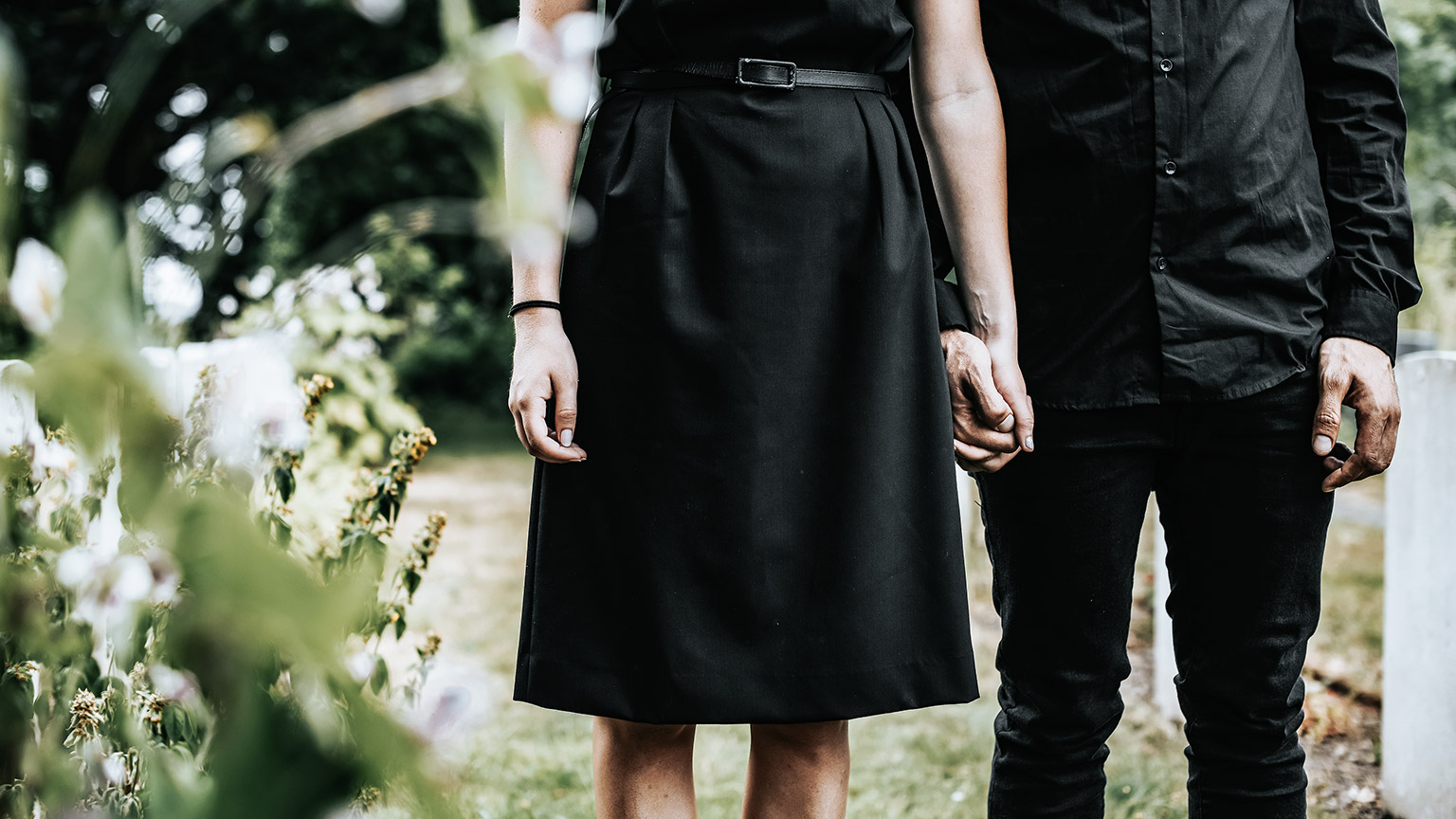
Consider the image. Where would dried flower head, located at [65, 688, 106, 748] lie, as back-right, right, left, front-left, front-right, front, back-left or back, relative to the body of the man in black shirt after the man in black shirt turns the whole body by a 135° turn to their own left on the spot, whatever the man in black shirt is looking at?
back

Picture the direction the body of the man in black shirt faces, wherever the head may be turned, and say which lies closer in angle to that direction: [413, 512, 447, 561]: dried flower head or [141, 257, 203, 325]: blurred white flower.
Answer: the blurred white flower

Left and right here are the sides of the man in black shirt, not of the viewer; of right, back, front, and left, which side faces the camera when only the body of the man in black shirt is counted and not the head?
front

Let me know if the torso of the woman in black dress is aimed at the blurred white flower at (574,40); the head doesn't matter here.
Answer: yes

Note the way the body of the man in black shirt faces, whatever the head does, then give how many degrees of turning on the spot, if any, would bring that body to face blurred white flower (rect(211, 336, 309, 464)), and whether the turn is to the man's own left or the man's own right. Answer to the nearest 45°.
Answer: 0° — they already face it

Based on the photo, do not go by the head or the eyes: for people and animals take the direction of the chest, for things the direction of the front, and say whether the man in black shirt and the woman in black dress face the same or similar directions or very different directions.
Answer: same or similar directions

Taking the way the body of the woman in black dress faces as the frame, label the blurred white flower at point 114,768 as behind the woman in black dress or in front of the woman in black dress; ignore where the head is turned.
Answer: in front

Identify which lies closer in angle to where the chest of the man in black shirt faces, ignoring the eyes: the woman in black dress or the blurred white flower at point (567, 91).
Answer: the blurred white flower

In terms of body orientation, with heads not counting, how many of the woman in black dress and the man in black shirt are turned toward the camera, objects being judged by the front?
2

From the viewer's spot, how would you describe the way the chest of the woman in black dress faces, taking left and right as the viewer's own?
facing the viewer

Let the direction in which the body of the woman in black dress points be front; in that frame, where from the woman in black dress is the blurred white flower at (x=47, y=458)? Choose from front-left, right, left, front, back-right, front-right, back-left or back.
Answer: right

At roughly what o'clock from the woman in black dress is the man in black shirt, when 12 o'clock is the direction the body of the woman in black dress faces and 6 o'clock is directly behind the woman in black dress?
The man in black shirt is roughly at 8 o'clock from the woman in black dress.
